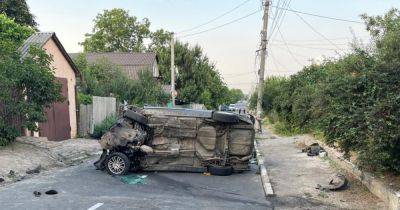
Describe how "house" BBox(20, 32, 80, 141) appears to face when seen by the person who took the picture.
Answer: facing the viewer and to the right of the viewer

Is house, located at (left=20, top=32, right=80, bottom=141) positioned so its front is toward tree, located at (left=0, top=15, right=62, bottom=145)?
no

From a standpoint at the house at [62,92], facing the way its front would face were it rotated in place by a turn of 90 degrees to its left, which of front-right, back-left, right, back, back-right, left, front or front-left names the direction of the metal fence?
front

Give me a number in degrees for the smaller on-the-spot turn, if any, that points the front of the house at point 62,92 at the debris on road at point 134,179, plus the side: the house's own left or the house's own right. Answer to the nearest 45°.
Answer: approximately 45° to the house's own right

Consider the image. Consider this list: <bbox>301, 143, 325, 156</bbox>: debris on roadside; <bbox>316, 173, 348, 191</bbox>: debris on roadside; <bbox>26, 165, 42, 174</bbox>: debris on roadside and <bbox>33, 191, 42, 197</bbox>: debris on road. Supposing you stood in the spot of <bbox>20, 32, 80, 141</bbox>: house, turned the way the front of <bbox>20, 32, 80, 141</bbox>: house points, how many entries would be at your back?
0

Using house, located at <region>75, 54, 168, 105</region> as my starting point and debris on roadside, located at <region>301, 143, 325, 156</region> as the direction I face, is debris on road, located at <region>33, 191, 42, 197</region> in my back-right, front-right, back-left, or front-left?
front-right

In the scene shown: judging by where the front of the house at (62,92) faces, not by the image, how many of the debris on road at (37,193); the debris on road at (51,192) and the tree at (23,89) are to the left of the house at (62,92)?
0

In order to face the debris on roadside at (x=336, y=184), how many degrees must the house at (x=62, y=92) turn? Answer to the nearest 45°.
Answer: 0° — it already faces it

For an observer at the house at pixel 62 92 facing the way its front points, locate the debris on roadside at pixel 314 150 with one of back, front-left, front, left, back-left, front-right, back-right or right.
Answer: front

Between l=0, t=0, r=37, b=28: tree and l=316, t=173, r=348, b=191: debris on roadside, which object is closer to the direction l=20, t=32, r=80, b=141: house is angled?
the debris on roadside

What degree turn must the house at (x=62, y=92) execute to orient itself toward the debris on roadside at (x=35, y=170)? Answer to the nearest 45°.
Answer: approximately 45° to its right

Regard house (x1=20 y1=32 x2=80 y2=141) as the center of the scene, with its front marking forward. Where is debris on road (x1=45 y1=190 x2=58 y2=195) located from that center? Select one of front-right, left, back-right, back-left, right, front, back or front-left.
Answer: front-right

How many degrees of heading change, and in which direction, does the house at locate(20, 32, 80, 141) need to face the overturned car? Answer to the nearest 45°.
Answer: approximately 45° to its right

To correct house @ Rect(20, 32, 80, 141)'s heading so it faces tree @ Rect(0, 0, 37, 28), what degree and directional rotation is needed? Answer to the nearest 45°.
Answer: approximately 135° to its left
